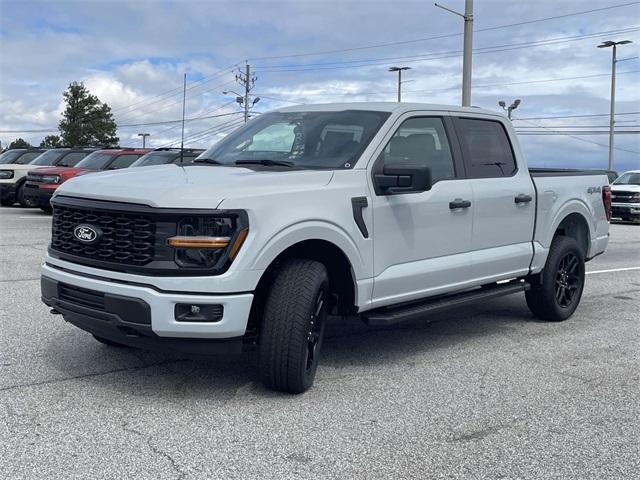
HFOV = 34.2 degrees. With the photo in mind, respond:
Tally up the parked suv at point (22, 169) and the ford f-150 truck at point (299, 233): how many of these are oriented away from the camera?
0

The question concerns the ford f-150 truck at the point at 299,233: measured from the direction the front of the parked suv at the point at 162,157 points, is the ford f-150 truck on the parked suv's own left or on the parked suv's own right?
on the parked suv's own left

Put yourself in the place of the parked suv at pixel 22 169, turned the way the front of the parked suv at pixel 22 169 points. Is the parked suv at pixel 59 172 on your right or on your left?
on your left

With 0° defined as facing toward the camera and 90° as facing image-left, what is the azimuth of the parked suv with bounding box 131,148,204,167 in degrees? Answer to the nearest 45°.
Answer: approximately 45°

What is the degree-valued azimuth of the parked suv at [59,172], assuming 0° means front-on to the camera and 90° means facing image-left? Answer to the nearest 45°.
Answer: approximately 45°

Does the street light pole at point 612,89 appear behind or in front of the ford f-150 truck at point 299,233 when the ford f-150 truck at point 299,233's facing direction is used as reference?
behind

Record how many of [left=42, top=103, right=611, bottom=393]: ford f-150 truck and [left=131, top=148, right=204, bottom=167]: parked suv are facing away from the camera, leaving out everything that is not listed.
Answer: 0

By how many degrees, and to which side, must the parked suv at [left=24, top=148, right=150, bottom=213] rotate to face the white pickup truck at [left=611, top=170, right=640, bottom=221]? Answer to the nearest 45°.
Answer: approximately 135° to its left
